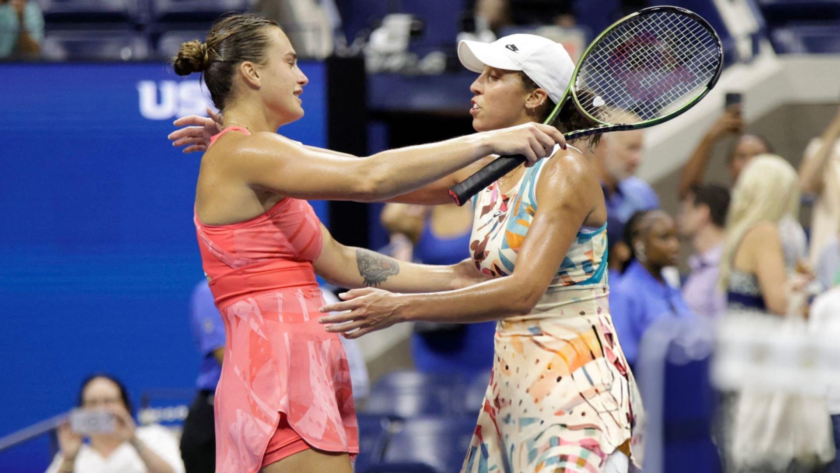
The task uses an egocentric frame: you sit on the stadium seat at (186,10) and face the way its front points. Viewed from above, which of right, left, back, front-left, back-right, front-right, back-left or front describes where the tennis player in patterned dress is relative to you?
front

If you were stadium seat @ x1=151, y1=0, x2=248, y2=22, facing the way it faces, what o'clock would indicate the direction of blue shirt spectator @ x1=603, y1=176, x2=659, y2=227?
The blue shirt spectator is roughly at 11 o'clock from the stadium seat.

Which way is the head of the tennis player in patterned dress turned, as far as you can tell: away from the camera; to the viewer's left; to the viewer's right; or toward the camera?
to the viewer's left

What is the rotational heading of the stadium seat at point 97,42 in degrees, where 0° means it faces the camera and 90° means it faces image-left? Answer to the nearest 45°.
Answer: approximately 0°

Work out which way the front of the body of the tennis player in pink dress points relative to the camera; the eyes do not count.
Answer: to the viewer's right

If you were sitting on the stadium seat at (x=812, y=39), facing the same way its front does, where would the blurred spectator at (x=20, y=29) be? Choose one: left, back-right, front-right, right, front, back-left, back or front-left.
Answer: front-right

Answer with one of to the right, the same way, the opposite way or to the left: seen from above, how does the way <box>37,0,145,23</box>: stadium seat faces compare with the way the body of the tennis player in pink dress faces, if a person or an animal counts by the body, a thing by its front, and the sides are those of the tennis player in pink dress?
to the right

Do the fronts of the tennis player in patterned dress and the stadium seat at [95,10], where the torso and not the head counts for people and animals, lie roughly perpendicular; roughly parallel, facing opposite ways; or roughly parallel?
roughly perpendicular

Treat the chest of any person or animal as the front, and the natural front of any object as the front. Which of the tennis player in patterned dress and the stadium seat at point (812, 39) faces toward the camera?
the stadium seat

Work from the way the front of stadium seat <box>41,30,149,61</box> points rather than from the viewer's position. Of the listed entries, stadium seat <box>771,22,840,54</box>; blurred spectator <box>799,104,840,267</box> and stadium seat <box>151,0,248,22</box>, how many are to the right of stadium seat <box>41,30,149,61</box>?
0

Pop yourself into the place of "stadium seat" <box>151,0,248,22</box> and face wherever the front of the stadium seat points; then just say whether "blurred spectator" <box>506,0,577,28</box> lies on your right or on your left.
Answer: on your left

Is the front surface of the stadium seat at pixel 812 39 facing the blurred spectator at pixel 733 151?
yes

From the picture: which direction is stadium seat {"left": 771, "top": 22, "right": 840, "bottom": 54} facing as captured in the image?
toward the camera

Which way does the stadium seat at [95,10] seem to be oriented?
toward the camera

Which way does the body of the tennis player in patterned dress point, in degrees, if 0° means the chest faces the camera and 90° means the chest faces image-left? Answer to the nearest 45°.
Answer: approximately 90°

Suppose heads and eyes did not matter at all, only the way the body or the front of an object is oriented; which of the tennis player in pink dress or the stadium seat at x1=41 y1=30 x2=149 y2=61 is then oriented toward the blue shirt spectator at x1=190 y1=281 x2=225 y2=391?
the stadium seat

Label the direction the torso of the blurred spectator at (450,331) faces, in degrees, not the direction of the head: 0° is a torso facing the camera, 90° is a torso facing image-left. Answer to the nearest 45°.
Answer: approximately 0°

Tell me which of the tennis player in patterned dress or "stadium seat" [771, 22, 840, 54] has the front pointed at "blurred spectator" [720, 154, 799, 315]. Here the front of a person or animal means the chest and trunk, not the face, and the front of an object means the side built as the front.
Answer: the stadium seat
